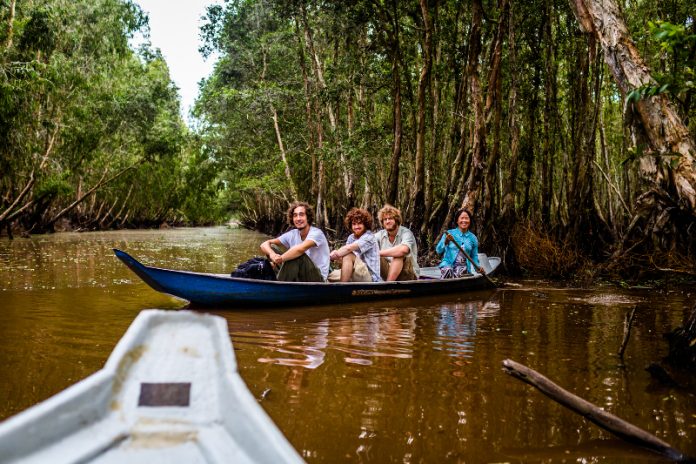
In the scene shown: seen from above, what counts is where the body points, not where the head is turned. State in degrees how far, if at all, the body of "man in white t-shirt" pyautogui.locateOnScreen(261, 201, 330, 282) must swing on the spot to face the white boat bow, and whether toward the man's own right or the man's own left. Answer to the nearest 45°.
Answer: approximately 45° to the man's own left

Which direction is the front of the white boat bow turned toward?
away from the camera

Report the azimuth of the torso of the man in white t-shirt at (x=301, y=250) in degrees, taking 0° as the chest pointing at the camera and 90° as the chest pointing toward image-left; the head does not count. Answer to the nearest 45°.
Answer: approximately 45°

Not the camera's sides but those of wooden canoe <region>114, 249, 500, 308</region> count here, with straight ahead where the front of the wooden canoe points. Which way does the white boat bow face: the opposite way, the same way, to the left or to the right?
to the right

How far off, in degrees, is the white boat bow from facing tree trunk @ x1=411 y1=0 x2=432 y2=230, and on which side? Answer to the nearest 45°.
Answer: approximately 45° to its right

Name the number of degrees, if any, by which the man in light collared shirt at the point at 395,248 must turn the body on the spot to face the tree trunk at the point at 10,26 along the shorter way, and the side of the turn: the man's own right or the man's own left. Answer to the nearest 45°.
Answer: approximately 90° to the man's own right

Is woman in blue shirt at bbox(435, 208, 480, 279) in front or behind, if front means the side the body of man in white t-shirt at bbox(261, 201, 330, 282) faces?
behind

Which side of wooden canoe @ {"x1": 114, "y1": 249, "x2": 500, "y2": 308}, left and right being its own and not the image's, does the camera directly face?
left

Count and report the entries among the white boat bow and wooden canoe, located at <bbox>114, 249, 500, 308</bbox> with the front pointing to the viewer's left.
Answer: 1

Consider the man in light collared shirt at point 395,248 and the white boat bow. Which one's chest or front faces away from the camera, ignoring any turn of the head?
the white boat bow

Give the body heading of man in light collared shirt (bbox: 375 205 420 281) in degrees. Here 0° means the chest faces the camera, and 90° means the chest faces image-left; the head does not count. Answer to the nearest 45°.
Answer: approximately 45°
